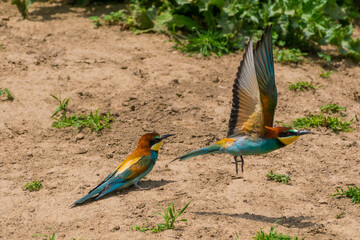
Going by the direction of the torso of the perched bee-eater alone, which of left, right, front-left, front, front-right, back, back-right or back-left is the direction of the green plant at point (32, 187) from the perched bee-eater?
back

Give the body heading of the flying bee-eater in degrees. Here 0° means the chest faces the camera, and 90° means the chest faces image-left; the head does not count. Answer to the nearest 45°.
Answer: approximately 270°

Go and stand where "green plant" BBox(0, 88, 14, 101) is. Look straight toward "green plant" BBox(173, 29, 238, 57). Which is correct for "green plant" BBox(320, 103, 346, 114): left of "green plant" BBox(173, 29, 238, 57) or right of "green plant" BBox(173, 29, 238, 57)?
right

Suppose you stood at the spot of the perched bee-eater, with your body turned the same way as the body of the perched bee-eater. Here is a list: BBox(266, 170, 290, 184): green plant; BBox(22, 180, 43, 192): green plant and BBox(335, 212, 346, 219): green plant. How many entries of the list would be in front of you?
2

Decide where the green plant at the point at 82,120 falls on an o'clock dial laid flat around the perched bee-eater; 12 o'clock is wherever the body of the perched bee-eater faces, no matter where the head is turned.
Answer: The green plant is roughly at 8 o'clock from the perched bee-eater.

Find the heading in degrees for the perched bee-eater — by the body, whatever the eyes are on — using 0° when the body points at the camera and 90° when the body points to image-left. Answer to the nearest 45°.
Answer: approximately 270°

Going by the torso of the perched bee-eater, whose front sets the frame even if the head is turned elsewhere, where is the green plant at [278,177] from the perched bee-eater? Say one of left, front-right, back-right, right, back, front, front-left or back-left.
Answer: front

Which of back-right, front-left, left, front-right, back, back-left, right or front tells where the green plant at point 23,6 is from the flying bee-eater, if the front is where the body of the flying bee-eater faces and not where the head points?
back-left

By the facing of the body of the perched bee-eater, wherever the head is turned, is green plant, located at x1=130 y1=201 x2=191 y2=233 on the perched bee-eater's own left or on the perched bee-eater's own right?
on the perched bee-eater's own right

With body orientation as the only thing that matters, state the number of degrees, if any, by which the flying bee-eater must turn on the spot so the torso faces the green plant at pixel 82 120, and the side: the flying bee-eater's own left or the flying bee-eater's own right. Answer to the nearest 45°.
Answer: approximately 135° to the flying bee-eater's own left

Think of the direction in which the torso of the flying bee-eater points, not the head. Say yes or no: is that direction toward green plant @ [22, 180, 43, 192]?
no

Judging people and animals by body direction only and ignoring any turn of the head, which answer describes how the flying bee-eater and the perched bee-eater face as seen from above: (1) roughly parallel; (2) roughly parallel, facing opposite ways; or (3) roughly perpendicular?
roughly parallel

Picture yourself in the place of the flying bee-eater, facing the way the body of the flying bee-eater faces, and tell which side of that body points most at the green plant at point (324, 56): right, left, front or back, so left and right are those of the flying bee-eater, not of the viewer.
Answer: left

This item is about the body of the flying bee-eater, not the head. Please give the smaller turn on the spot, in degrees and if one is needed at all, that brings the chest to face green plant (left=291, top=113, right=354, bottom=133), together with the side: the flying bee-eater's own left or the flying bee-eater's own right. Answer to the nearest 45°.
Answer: approximately 45° to the flying bee-eater's own left

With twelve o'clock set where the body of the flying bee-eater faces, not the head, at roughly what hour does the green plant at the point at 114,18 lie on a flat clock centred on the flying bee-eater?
The green plant is roughly at 8 o'clock from the flying bee-eater.

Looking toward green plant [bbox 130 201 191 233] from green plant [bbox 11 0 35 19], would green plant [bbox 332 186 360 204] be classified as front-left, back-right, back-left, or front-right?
front-left

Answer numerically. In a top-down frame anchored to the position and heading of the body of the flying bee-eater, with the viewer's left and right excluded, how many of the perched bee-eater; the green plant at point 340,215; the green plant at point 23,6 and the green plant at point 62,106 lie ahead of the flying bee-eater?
1

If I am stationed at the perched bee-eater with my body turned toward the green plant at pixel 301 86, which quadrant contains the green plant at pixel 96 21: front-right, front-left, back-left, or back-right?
front-left
